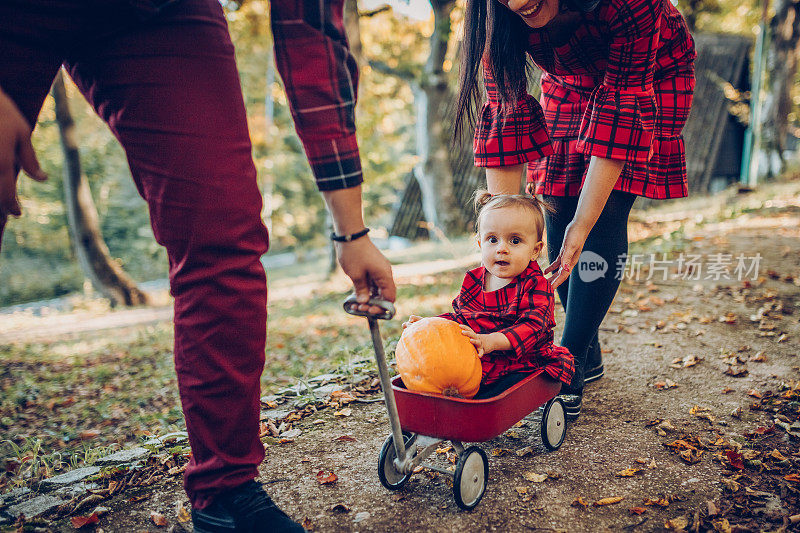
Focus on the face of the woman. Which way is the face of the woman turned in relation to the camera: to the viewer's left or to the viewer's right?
to the viewer's left

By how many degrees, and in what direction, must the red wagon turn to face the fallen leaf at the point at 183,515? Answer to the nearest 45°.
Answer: approximately 45° to its right

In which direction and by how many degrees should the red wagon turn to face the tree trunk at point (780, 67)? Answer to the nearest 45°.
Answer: approximately 180°

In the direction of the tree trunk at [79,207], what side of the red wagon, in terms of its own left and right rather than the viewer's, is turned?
right

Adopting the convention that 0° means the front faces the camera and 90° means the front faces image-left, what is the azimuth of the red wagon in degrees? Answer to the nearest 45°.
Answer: approximately 45°

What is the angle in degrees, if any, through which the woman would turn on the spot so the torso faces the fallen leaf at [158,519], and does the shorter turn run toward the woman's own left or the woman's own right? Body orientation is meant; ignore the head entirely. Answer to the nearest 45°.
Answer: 0° — they already face it

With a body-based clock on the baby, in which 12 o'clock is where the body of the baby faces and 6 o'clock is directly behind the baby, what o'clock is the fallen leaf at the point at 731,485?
The fallen leaf is roughly at 8 o'clock from the baby.

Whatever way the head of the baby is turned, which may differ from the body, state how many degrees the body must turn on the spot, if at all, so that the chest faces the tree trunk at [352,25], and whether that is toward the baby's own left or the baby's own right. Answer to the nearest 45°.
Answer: approximately 135° to the baby's own right

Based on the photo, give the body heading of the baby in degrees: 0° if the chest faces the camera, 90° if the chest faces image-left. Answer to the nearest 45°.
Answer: approximately 45°

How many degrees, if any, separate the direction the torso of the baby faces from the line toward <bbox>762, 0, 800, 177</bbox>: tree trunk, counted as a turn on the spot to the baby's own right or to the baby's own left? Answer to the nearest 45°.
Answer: approximately 180°
